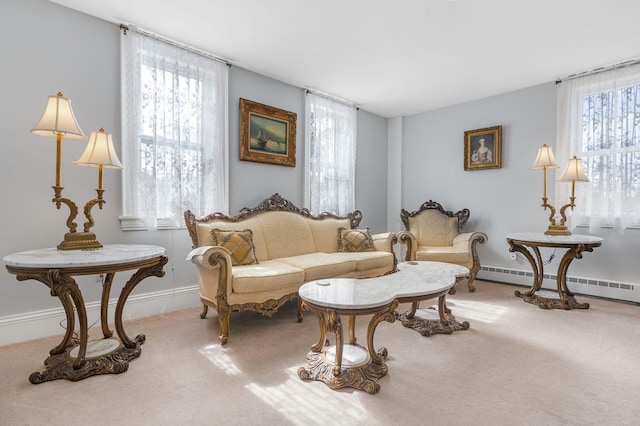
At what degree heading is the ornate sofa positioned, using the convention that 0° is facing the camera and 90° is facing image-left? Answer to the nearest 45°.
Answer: approximately 315°

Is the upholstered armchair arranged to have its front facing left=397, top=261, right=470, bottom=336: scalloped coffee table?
yes

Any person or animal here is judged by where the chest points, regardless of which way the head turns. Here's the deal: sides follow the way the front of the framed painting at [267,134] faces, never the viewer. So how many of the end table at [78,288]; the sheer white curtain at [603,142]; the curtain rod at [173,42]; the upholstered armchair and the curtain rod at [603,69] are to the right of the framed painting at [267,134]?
2

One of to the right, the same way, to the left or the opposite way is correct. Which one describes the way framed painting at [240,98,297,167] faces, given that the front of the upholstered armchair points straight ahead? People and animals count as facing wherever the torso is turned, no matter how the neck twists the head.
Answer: to the left

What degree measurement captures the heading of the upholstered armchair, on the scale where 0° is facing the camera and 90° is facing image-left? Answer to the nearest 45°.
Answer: approximately 0°

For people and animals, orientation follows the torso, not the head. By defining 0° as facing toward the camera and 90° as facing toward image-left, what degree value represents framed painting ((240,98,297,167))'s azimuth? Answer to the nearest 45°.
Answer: approximately 315°

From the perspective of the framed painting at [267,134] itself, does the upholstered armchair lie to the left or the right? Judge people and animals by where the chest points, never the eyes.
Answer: on its left

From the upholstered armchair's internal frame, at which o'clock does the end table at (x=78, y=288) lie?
The end table is roughly at 1 o'clock from the upholstered armchair.

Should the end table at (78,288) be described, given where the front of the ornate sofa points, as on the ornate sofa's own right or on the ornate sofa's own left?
on the ornate sofa's own right

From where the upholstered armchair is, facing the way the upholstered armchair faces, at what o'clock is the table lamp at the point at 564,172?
The table lamp is roughly at 10 o'clock from the upholstered armchair.

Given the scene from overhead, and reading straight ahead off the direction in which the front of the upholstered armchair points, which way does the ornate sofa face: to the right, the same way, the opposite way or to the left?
to the left
